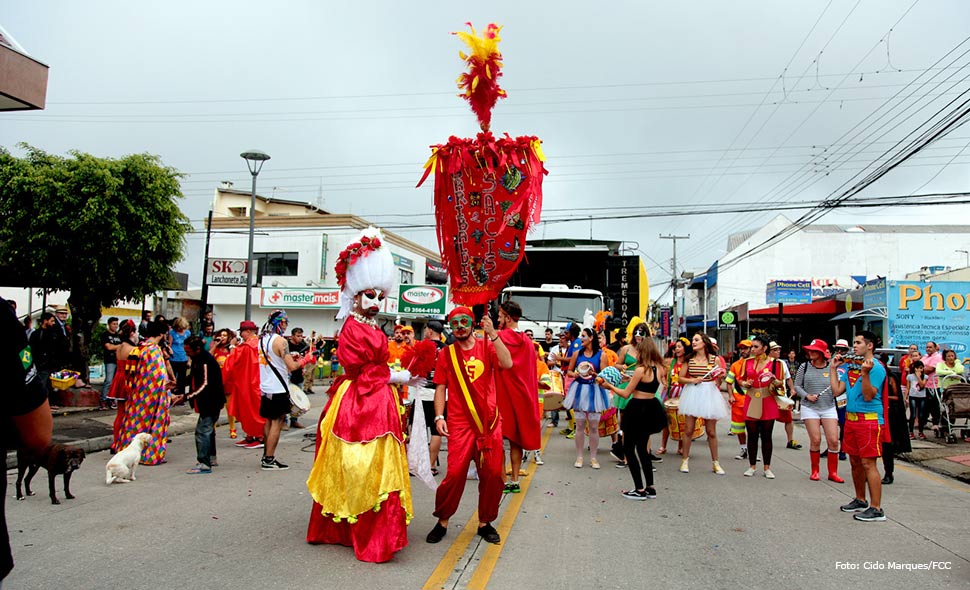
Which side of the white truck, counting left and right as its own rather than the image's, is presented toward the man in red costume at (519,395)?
front

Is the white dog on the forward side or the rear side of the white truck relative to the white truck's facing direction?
on the forward side

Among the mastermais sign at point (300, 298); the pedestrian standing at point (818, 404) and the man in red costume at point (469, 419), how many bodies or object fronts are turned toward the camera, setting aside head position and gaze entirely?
3

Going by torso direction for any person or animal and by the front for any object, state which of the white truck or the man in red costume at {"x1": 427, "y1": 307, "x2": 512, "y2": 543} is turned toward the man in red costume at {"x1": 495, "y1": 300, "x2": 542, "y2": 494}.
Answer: the white truck

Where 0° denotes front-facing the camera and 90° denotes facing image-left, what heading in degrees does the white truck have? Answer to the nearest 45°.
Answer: approximately 0°

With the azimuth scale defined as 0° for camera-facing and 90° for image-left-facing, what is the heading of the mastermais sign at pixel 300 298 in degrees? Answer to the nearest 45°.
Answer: approximately 0°

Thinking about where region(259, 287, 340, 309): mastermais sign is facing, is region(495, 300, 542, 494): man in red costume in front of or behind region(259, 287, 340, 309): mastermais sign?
in front

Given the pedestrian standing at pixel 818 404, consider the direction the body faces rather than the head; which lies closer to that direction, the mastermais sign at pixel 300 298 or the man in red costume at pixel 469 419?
the man in red costume
